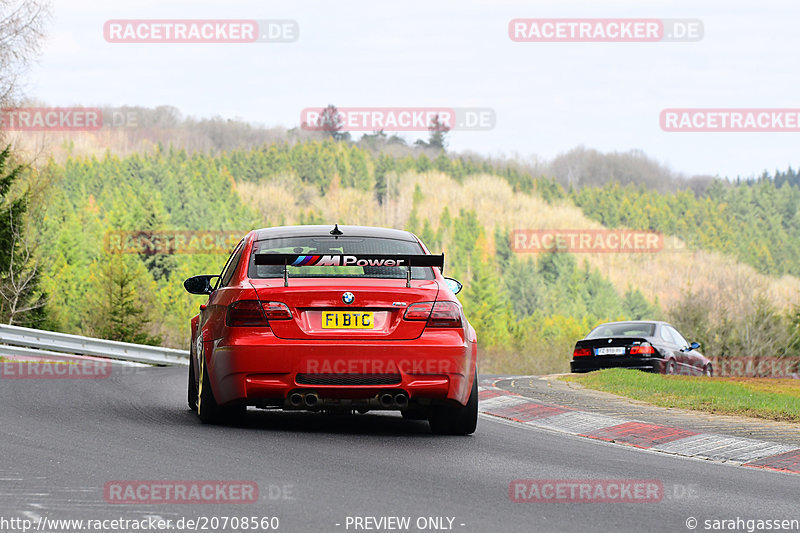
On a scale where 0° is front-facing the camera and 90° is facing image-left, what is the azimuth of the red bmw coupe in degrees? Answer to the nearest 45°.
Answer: approximately 180°

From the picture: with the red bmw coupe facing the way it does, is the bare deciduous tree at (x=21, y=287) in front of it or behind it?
in front

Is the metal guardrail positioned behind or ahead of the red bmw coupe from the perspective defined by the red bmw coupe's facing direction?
ahead
